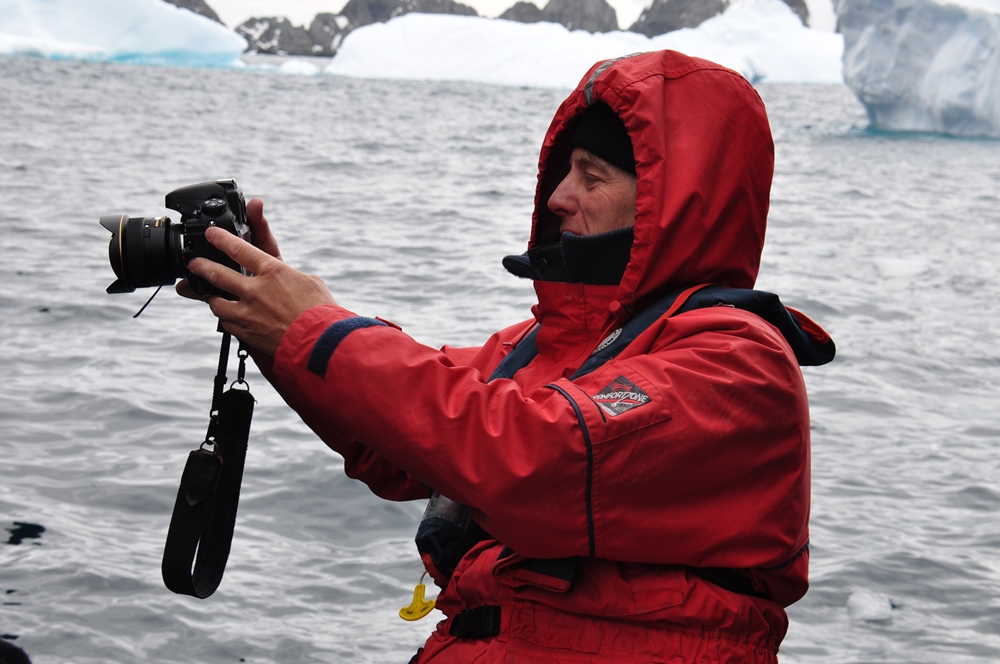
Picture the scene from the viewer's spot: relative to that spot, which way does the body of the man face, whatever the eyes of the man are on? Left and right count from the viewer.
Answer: facing to the left of the viewer

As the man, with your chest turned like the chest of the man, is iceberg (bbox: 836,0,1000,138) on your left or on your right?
on your right

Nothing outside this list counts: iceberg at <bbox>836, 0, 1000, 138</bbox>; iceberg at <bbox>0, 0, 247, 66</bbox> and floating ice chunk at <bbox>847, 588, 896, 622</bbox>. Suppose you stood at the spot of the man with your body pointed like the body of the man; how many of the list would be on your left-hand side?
0

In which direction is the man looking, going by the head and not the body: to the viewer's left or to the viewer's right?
to the viewer's left

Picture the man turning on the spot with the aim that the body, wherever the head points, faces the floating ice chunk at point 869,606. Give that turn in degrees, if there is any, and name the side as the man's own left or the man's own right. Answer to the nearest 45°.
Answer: approximately 135° to the man's own right

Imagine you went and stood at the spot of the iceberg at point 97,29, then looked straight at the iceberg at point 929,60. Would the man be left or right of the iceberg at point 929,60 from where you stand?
right

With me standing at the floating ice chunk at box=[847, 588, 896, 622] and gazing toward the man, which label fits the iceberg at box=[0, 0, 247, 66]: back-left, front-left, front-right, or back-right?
back-right

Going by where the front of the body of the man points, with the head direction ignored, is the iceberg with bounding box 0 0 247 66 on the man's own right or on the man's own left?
on the man's own right

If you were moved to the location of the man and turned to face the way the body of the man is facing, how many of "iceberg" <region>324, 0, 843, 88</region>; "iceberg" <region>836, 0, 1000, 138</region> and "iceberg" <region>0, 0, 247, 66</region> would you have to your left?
0

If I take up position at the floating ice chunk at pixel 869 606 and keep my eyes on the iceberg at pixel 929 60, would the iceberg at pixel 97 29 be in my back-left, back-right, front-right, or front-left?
front-left

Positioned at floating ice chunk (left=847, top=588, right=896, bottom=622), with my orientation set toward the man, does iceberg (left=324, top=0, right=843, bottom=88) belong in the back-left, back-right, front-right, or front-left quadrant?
back-right

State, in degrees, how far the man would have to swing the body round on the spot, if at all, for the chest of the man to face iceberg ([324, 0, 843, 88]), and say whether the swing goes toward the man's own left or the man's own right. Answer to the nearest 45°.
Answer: approximately 90° to the man's own right

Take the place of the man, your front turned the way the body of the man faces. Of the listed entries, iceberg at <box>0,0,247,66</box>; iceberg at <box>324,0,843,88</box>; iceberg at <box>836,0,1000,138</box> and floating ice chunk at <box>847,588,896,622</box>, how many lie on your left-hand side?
0
